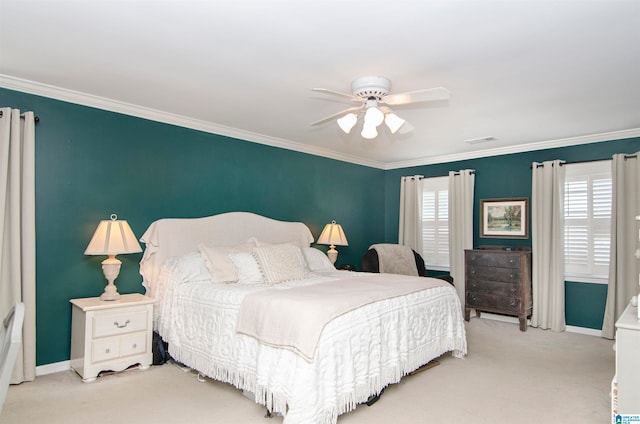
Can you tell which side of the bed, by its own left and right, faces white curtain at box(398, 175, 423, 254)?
left

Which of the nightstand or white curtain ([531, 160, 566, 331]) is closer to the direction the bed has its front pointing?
the white curtain

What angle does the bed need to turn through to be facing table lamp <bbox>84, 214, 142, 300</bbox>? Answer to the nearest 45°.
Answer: approximately 135° to its right

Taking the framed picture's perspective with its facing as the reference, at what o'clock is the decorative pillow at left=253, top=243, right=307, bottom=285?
The decorative pillow is roughly at 1 o'clock from the framed picture.

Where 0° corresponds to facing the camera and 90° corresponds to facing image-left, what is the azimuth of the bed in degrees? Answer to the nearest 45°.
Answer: approximately 315°

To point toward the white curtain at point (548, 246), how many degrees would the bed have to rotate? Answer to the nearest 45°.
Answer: approximately 90° to its left

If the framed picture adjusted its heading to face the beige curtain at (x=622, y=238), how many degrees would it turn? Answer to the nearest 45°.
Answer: approximately 45° to its left

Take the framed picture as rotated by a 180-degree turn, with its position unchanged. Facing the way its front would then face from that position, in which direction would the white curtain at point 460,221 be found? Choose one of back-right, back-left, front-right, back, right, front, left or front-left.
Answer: left

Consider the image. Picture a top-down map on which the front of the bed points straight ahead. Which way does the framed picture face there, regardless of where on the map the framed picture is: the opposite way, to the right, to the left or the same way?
to the right

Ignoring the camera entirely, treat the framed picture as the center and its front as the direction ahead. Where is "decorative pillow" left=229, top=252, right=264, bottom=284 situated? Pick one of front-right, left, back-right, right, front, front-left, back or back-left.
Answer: front-right

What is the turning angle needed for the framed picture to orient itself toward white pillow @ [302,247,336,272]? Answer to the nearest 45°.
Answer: approximately 45° to its right

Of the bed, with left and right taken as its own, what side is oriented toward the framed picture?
left

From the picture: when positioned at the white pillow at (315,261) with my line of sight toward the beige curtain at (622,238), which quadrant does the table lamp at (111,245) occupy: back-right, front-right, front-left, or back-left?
back-right

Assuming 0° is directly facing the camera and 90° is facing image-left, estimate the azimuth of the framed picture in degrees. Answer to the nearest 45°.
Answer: approximately 0°
